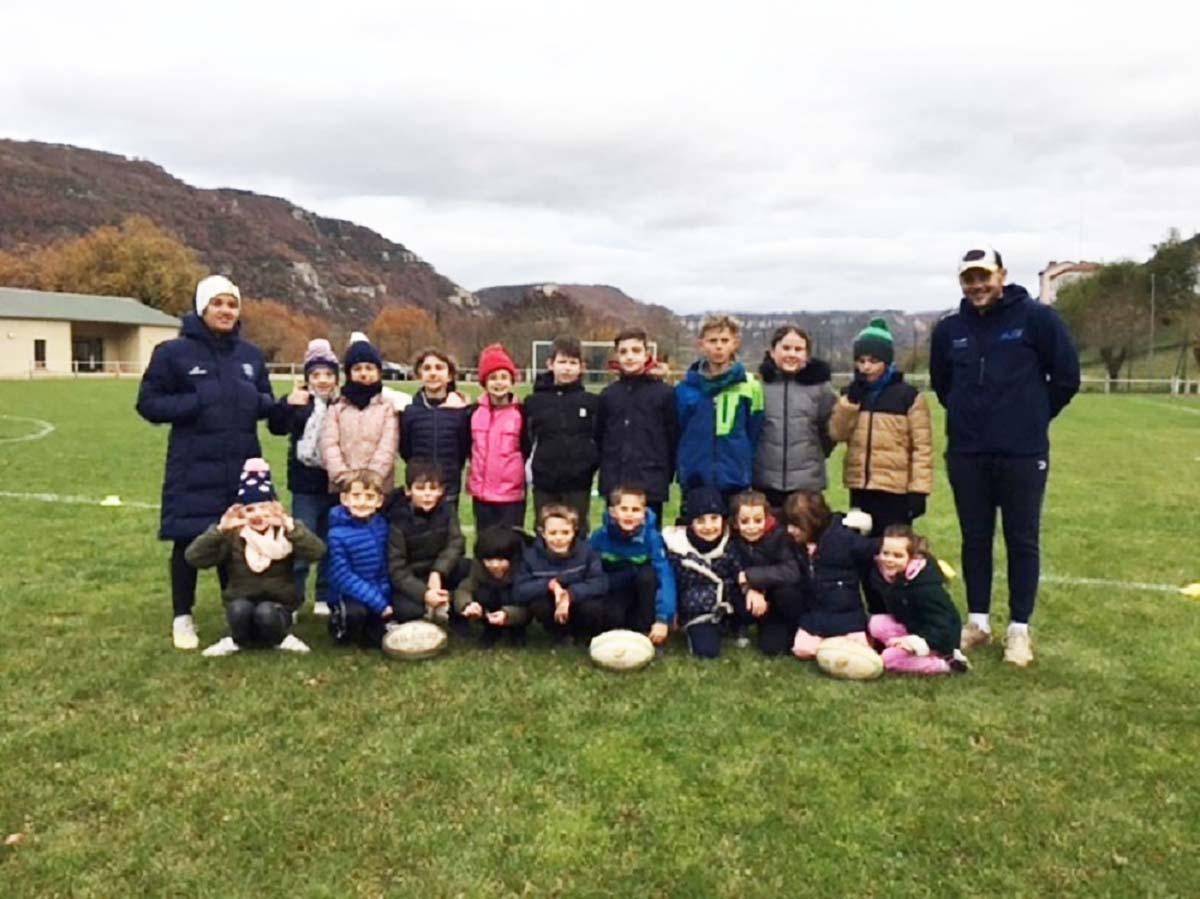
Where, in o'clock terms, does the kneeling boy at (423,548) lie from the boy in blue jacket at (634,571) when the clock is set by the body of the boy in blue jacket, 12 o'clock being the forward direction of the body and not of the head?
The kneeling boy is roughly at 3 o'clock from the boy in blue jacket.

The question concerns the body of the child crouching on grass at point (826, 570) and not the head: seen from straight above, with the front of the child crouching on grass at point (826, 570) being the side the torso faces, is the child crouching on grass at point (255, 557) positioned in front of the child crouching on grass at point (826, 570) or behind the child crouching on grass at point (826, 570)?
in front

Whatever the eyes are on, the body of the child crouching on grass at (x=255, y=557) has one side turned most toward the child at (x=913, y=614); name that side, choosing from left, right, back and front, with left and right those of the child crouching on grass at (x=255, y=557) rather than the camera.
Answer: left

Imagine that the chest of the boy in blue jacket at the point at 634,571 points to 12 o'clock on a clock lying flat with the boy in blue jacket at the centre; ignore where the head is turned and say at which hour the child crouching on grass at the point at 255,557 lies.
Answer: The child crouching on grass is roughly at 3 o'clock from the boy in blue jacket.

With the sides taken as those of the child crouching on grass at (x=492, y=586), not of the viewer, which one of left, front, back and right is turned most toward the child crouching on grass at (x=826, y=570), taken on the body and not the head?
left

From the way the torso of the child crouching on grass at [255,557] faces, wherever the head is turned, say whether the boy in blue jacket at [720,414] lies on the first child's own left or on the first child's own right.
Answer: on the first child's own left
